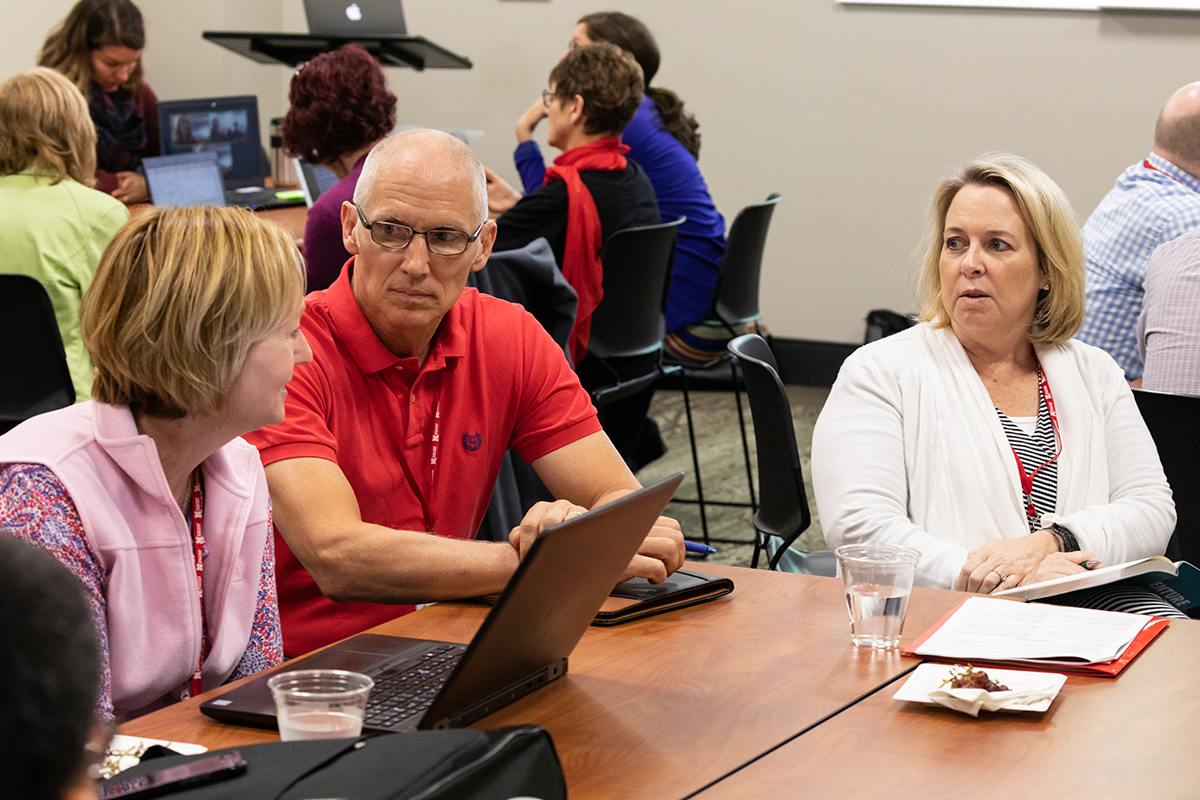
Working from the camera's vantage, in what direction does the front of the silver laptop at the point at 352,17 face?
facing away from the viewer

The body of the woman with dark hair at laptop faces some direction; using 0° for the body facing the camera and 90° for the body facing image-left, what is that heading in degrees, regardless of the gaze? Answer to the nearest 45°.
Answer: approximately 315°

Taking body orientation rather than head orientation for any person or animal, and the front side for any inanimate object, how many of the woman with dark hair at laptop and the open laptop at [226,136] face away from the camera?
0

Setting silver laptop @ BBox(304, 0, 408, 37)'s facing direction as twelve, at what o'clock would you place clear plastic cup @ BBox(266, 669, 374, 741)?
The clear plastic cup is roughly at 6 o'clock from the silver laptop.

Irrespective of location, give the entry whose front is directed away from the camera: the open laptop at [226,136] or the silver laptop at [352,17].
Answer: the silver laptop

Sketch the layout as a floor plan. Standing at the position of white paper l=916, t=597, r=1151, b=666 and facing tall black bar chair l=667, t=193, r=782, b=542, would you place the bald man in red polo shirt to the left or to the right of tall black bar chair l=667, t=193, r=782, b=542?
left

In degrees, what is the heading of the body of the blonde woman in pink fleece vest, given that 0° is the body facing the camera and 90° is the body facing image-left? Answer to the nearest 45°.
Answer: approximately 315°

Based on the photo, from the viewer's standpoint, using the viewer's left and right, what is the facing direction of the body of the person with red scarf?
facing away from the viewer and to the left of the viewer

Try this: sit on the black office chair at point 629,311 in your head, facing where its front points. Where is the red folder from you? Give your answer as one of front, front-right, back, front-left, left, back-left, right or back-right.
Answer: back-left

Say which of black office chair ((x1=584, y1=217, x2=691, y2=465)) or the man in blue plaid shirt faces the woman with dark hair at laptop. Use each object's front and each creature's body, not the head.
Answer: the black office chair

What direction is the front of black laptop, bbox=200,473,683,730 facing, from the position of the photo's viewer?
facing away from the viewer and to the left of the viewer

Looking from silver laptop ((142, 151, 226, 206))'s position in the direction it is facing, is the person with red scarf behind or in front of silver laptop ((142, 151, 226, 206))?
behind

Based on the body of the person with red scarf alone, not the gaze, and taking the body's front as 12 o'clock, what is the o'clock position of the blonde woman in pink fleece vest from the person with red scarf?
The blonde woman in pink fleece vest is roughly at 8 o'clock from the person with red scarf.

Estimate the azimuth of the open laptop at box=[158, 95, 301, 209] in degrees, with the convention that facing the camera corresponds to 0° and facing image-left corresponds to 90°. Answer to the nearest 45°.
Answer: approximately 315°
